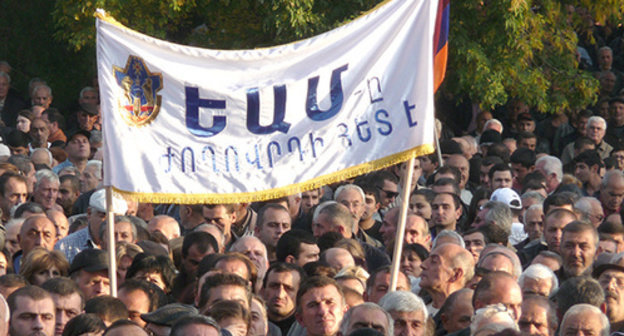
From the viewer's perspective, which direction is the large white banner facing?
toward the camera

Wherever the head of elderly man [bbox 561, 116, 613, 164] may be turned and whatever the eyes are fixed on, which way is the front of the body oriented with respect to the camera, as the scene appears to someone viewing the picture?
toward the camera

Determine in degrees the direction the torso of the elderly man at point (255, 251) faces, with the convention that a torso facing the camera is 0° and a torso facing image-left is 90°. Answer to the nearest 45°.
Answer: approximately 45°

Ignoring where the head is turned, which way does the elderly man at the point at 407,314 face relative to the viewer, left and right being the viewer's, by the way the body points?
facing the viewer and to the right of the viewer

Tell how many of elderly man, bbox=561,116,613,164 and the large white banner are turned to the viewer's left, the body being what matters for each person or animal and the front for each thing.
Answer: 0

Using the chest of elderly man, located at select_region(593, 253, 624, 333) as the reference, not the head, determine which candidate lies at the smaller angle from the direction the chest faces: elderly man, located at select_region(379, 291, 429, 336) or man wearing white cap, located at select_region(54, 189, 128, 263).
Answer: the elderly man

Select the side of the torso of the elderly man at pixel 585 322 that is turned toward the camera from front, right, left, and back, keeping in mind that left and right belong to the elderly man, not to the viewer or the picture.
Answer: front

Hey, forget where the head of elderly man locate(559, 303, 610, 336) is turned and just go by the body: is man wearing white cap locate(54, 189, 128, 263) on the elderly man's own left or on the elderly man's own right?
on the elderly man's own right
